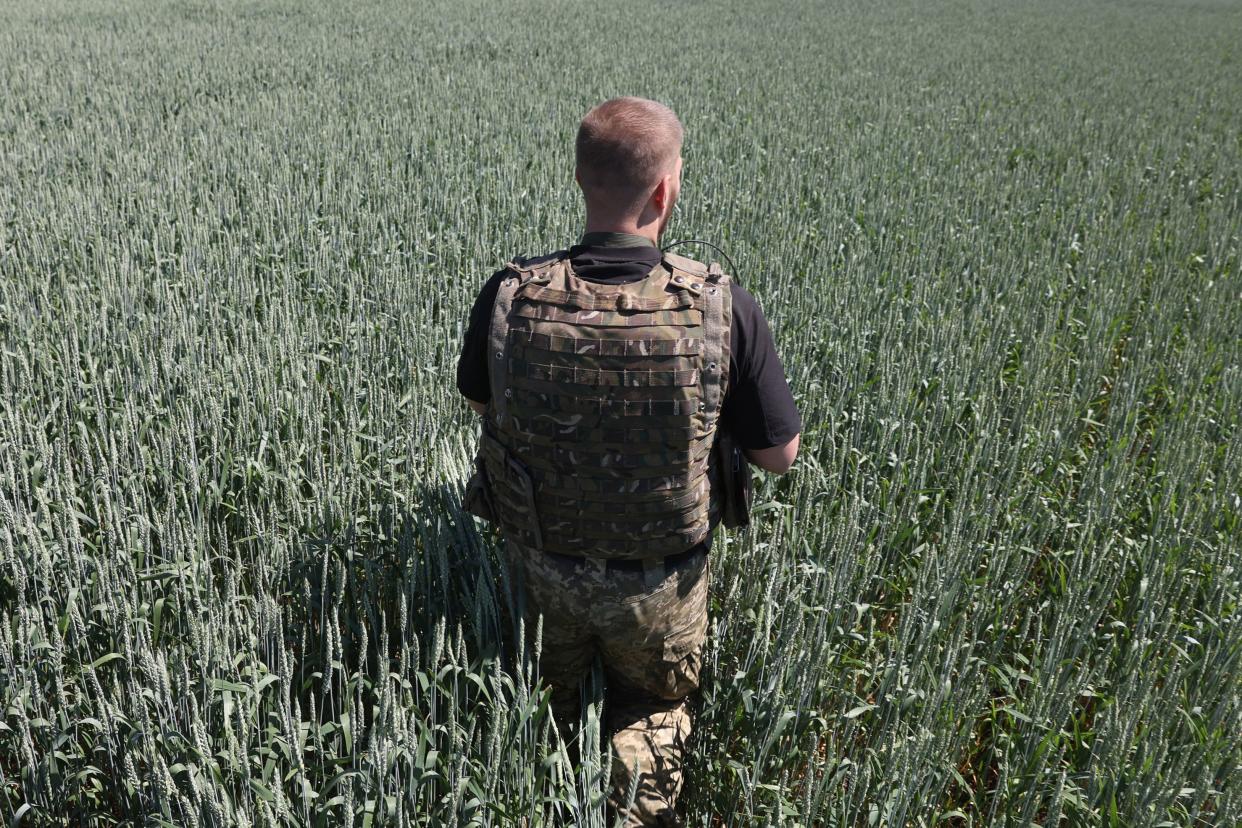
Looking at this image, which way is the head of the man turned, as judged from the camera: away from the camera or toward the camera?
away from the camera

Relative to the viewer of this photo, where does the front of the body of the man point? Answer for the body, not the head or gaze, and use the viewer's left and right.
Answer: facing away from the viewer
